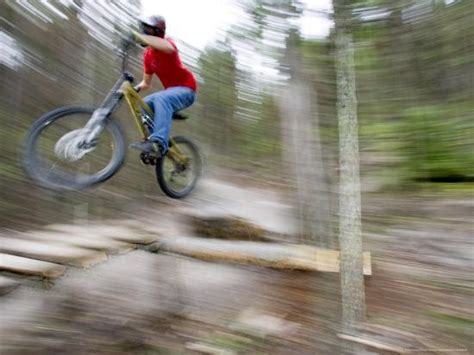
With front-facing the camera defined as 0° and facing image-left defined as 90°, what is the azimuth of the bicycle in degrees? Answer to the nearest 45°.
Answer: approximately 45°

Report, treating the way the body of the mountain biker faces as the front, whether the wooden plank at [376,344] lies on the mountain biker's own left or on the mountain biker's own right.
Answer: on the mountain biker's own left

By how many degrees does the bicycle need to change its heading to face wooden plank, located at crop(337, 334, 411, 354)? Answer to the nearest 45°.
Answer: approximately 135° to its left

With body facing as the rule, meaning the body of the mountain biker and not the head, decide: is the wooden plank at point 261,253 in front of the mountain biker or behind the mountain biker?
behind
